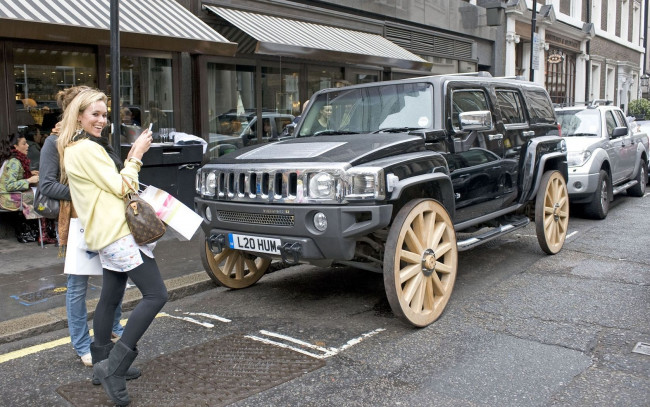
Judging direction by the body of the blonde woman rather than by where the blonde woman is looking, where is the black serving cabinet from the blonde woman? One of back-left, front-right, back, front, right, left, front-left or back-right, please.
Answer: left

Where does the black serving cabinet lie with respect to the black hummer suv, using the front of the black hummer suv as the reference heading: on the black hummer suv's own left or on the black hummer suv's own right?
on the black hummer suv's own right

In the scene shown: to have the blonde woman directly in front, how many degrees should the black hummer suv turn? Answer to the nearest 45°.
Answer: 0° — it already faces them

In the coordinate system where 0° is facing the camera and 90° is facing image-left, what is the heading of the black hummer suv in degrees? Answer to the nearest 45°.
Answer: approximately 45°

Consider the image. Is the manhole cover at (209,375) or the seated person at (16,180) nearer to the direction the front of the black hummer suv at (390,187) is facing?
the manhole cover
